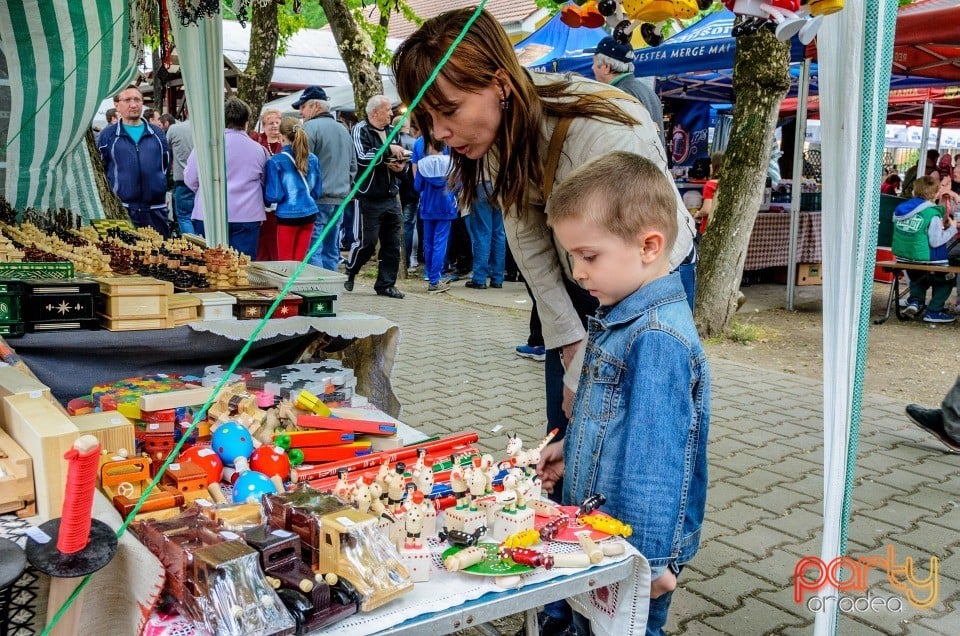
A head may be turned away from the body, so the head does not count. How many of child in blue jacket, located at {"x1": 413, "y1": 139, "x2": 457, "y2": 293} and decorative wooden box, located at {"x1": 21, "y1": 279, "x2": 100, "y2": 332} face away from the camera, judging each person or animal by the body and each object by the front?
1

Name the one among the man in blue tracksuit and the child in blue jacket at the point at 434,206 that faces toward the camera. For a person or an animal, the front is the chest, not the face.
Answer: the man in blue tracksuit

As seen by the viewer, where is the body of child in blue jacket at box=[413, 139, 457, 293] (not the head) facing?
away from the camera

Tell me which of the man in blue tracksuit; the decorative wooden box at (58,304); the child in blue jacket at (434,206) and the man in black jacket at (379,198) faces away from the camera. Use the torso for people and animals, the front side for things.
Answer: the child in blue jacket

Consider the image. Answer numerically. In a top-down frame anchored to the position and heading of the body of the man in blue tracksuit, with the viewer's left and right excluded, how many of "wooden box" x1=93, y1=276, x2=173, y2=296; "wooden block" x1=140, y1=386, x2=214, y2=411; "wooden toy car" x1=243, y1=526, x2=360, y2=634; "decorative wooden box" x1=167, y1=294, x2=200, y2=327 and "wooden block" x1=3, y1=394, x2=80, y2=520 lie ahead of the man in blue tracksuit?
5

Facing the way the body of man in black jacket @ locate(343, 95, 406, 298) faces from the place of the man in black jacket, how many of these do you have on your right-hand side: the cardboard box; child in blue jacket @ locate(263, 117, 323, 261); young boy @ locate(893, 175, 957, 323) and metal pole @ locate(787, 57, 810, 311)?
1

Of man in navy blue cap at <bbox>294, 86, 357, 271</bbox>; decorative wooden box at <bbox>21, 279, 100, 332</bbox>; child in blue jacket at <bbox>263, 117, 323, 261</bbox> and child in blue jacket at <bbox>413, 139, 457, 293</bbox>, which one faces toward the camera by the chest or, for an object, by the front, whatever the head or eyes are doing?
the decorative wooden box

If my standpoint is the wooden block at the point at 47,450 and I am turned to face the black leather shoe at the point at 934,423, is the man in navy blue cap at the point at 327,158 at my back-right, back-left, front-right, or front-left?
front-left

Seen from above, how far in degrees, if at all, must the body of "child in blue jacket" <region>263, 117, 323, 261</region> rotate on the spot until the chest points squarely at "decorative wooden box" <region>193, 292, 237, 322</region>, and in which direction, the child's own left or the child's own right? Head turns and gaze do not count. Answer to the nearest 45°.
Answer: approximately 135° to the child's own left

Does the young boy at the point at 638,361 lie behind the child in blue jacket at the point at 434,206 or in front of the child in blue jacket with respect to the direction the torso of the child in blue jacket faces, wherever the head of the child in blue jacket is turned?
behind

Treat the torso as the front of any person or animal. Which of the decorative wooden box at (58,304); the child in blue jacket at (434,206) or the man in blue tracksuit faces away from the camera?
the child in blue jacket

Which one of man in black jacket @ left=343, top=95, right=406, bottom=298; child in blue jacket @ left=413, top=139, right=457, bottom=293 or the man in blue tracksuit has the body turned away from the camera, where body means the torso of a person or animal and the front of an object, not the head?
the child in blue jacket

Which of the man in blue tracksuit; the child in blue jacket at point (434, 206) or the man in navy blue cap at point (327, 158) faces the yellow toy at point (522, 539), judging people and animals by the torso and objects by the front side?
the man in blue tracksuit

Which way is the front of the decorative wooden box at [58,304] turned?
toward the camera

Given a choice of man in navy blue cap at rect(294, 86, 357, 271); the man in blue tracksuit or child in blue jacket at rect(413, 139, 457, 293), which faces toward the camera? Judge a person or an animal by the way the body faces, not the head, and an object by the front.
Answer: the man in blue tracksuit

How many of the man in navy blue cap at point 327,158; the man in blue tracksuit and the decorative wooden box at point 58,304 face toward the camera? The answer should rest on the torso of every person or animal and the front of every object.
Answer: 2
